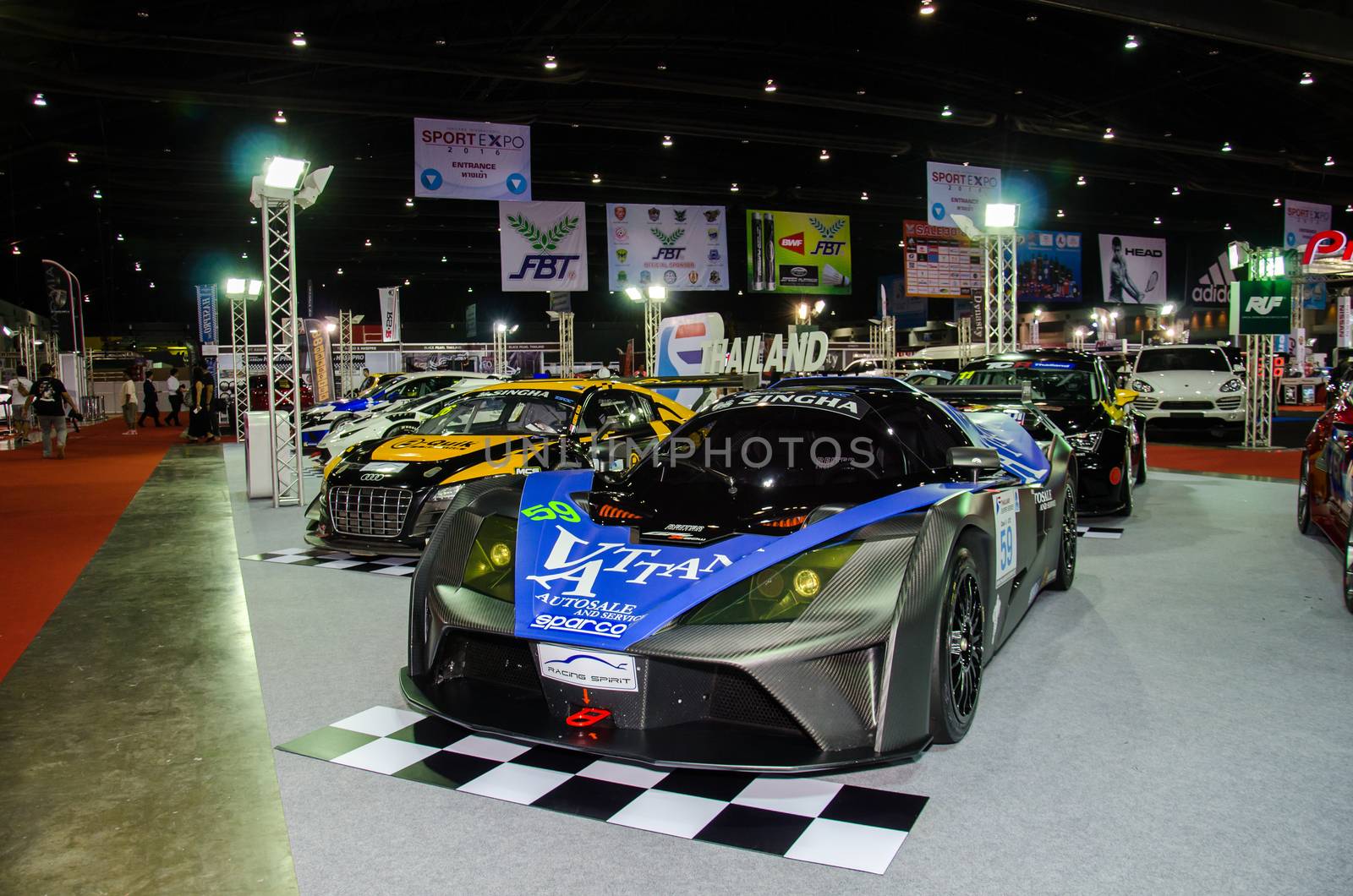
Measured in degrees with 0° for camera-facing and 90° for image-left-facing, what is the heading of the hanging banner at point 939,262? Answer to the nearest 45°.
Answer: approximately 0°

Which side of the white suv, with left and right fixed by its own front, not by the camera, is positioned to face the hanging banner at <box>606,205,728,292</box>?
right

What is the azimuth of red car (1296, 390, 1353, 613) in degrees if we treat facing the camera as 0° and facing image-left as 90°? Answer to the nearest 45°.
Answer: approximately 45°

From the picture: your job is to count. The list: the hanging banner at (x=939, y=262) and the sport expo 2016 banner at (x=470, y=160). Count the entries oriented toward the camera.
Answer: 2

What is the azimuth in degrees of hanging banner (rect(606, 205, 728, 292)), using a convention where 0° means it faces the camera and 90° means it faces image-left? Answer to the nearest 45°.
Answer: approximately 0°

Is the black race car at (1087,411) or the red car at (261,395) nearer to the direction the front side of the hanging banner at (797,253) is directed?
the black race car
